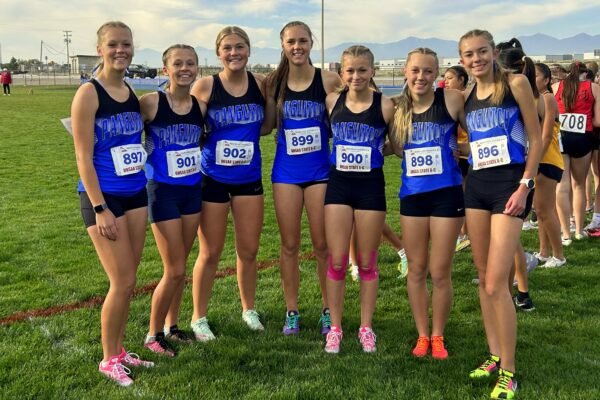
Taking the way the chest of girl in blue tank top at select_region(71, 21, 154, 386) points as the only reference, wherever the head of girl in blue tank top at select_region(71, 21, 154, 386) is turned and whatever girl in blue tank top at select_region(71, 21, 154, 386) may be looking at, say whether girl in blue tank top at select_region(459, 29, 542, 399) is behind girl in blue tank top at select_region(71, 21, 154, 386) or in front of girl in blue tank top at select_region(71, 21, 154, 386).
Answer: in front

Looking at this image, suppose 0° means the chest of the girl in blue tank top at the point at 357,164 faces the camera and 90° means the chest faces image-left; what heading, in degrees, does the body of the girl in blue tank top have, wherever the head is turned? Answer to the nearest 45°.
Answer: approximately 0°

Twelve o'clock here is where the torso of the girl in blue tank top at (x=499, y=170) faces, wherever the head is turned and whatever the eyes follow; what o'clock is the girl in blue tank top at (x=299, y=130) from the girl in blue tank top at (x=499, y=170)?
the girl in blue tank top at (x=299, y=130) is roughly at 2 o'clock from the girl in blue tank top at (x=499, y=170).

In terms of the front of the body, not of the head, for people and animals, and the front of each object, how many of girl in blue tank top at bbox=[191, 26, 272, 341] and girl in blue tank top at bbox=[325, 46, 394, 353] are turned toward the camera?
2

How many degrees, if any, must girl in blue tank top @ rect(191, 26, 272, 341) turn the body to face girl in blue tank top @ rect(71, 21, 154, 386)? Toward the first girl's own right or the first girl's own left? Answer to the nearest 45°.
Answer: approximately 45° to the first girl's own right

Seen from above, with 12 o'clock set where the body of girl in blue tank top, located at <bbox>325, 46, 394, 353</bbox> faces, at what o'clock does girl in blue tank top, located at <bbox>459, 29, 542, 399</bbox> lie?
girl in blue tank top, located at <bbox>459, 29, 542, 399</bbox> is roughly at 10 o'clock from girl in blue tank top, located at <bbox>325, 46, 394, 353</bbox>.

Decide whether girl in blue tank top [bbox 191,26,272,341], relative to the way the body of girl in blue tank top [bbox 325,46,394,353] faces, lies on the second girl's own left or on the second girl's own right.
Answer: on the second girl's own right

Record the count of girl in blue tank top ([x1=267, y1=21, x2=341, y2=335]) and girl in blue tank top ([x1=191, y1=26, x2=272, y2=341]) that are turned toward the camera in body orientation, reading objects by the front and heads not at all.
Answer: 2
